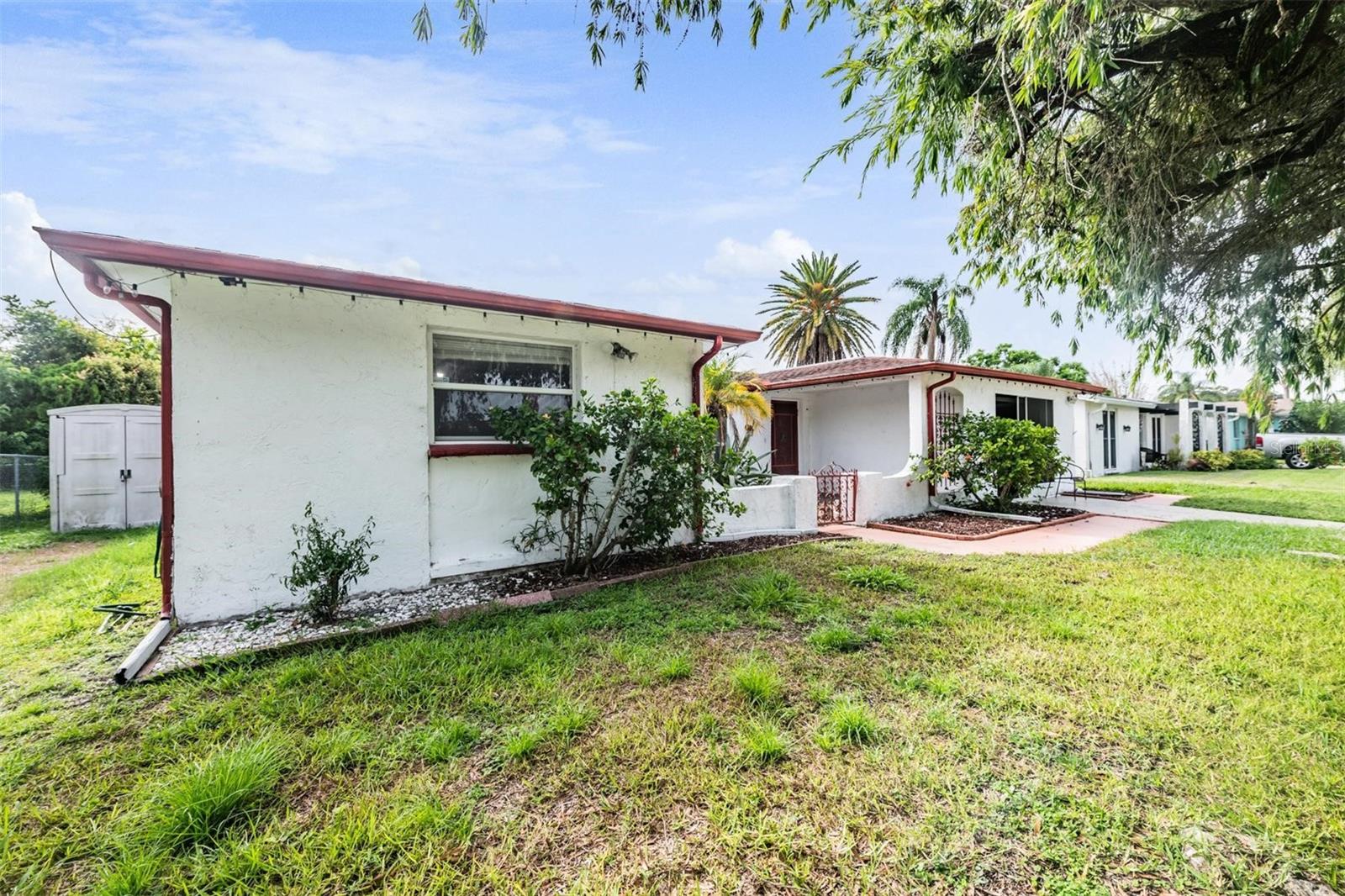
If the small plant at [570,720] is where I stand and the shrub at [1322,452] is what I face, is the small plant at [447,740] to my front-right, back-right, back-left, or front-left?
back-left

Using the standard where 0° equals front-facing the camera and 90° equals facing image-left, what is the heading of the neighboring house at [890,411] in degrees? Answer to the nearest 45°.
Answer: approximately 315°

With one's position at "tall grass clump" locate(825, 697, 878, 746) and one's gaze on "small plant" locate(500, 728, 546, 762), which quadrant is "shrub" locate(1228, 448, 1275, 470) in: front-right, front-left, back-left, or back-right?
back-right

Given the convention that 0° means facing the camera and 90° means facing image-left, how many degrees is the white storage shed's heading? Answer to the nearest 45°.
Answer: approximately 0°

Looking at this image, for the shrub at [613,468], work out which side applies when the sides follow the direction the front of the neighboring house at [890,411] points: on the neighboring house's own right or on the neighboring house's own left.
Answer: on the neighboring house's own right

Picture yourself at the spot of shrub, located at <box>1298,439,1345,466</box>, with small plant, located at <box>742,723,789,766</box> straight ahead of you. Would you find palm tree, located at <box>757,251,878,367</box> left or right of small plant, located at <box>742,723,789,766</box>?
right

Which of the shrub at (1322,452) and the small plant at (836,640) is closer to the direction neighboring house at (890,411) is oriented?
the small plant

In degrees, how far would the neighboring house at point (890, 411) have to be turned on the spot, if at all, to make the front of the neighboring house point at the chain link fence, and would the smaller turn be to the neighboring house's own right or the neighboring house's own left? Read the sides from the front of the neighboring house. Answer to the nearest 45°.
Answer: approximately 90° to the neighboring house's own right

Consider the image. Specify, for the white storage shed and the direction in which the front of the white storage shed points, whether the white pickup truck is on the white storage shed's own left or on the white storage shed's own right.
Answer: on the white storage shed's own left

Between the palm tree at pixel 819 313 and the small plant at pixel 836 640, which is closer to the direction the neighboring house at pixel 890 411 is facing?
the small plant

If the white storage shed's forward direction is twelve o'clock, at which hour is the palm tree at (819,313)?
The palm tree is roughly at 9 o'clock from the white storage shed.
